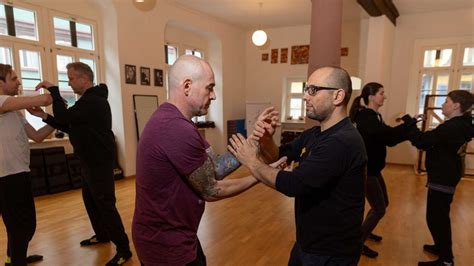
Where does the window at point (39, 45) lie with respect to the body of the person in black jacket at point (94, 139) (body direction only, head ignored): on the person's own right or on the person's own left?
on the person's own right

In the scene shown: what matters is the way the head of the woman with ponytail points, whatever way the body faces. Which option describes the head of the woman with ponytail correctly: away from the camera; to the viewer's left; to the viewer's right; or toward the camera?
to the viewer's right

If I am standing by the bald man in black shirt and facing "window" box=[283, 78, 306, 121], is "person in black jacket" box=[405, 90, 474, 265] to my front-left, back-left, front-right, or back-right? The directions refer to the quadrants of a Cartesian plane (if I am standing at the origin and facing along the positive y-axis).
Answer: front-right

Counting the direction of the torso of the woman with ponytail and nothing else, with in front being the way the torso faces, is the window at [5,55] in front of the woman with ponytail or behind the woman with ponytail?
behind

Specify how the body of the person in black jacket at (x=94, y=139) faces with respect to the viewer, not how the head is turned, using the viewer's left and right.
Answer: facing to the left of the viewer

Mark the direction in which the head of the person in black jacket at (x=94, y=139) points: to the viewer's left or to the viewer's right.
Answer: to the viewer's left

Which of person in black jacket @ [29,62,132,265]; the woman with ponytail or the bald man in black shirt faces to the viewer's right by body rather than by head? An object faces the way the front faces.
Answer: the woman with ponytail

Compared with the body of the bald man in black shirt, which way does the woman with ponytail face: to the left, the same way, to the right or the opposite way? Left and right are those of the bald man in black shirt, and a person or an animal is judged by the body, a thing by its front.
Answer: the opposite way

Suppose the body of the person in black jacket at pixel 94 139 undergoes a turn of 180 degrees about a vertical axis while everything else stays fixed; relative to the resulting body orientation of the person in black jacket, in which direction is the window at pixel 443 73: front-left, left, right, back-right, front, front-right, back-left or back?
front

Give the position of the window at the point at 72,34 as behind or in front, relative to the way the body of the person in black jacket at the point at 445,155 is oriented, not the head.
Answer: in front

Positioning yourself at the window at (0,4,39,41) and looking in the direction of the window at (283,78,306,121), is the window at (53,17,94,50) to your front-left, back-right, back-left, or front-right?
front-left

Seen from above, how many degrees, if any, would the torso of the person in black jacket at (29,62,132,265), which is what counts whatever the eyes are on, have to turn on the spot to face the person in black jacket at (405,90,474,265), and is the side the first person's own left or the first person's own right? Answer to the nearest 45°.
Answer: approximately 135° to the first person's own left

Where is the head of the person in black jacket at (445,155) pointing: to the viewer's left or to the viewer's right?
to the viewer's left

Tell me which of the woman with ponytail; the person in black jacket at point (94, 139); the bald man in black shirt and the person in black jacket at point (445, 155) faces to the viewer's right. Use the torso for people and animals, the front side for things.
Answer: the woman with ponytail

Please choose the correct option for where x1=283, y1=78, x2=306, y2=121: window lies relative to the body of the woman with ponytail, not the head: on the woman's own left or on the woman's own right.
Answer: on the woman's own left

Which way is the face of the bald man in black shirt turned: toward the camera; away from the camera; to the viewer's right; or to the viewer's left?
to the viewer's left

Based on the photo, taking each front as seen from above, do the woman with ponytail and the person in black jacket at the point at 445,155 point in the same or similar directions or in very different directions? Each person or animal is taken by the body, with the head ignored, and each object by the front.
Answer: very different directions

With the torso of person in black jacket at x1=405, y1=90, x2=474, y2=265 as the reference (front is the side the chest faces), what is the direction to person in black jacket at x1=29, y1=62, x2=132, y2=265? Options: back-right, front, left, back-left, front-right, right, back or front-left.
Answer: front-left

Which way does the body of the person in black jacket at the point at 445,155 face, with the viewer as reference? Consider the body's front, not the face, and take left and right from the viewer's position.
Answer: facing to the left of the viewer

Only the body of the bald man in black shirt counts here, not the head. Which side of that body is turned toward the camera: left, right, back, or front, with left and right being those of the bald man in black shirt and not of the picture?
left

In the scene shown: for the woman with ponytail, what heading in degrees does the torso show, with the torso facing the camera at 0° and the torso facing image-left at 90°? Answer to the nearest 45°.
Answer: approximately 270°
